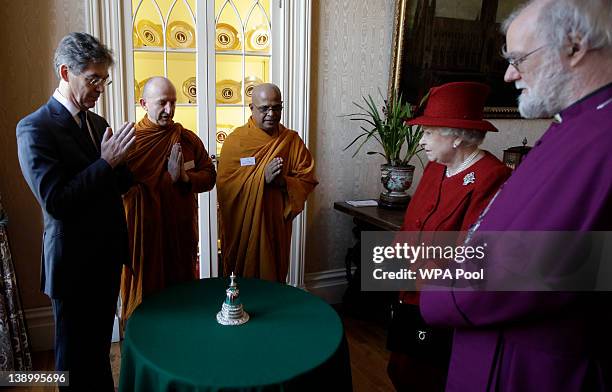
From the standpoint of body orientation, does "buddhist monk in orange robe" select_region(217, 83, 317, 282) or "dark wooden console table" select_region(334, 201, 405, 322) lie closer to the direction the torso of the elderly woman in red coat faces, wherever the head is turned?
the buddhist monk in orange robe

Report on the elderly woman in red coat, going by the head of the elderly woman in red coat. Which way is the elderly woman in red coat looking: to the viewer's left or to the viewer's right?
to the viewer's left

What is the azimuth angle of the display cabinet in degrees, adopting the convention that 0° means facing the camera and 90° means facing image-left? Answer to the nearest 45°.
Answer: approximately 0°

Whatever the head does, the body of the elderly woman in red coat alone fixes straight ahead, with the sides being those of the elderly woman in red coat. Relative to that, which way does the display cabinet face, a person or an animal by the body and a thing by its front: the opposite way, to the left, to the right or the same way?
to the left

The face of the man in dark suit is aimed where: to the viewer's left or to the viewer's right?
to the viewer's right

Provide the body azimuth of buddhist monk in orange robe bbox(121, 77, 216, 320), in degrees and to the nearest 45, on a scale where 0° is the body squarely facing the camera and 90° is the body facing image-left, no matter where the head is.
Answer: approximately 315°

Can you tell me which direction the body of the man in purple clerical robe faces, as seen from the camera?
to the viewer's left

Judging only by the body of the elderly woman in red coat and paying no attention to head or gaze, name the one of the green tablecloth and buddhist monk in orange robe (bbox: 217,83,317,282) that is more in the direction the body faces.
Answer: the green tablecloth

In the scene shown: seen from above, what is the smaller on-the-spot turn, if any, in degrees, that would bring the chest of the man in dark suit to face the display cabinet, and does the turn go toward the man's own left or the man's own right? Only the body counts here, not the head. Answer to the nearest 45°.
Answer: approximately 90° to the man's own left

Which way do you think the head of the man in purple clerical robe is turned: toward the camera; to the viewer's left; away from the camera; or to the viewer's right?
to the viewer's left
